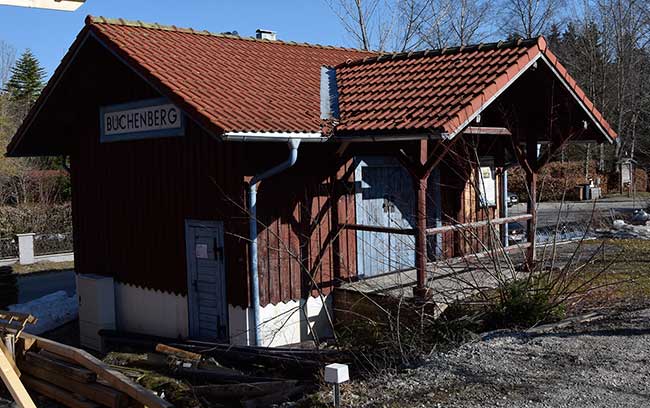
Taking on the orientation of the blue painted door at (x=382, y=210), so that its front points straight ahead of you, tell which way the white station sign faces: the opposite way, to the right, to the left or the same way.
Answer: to the right

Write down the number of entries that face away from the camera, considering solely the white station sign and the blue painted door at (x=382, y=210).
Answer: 0

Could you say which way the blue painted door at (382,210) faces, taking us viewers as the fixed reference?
facing the viewer and to the right of the viewer

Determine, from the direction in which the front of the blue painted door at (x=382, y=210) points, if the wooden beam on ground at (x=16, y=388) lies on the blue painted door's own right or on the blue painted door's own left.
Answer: on the blue painted door's own right

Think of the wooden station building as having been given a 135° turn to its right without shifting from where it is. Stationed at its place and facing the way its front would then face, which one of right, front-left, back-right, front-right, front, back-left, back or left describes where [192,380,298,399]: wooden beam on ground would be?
left

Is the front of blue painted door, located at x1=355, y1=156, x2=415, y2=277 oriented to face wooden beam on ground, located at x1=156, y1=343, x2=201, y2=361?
no

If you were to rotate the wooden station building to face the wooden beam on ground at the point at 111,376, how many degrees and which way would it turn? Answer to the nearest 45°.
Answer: approximately 90° to its right

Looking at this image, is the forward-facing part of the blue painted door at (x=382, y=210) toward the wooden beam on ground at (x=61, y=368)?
no

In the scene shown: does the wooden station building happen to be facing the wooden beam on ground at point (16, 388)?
no

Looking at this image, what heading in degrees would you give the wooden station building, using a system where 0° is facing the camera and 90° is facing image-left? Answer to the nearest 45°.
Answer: approximately 315°

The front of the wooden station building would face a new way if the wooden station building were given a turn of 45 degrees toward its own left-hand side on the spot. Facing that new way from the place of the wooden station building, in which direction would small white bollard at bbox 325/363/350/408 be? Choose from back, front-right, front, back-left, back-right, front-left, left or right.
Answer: right

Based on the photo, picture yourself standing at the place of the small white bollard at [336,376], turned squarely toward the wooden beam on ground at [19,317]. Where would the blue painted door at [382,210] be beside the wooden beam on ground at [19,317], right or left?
right
